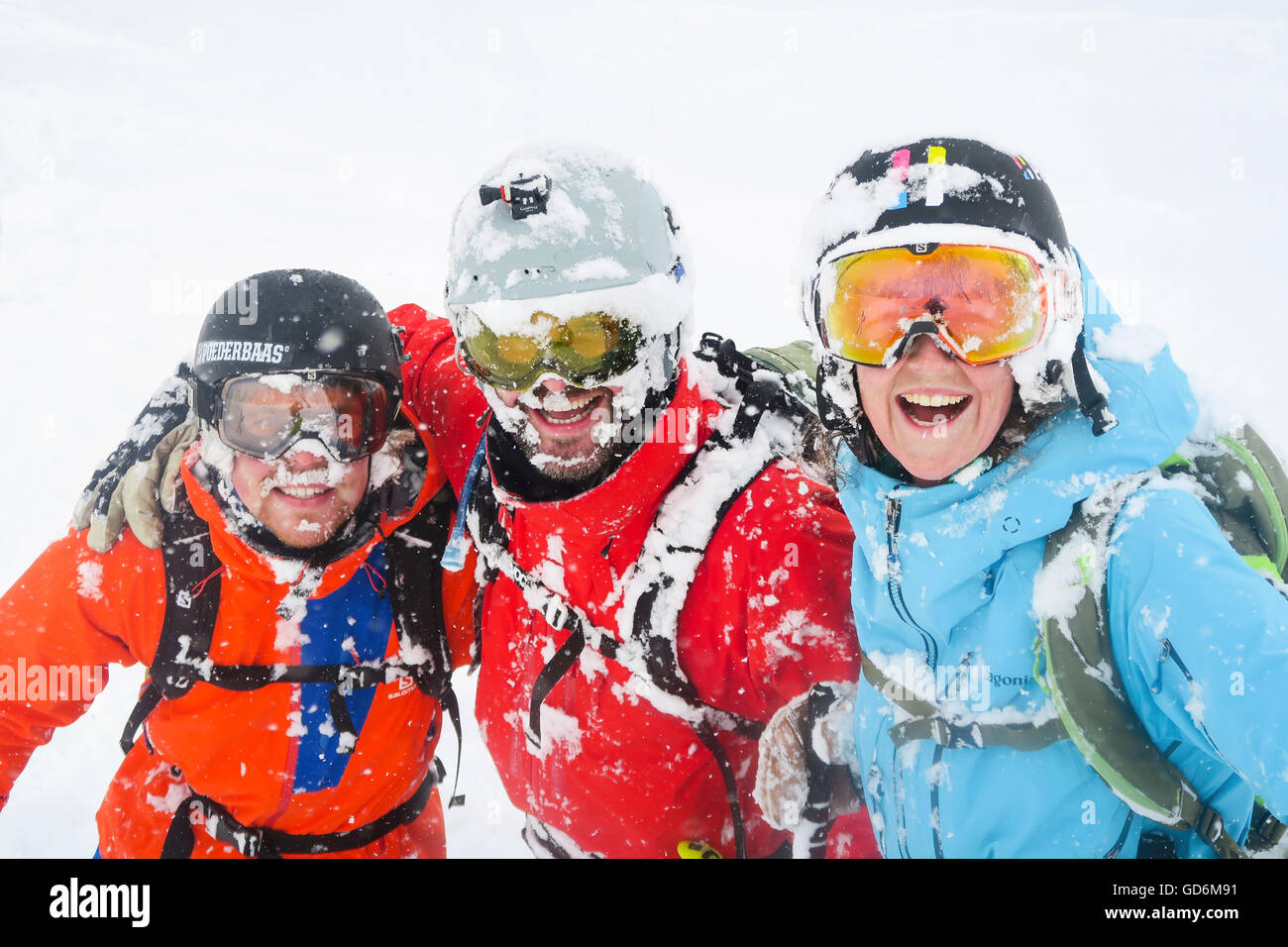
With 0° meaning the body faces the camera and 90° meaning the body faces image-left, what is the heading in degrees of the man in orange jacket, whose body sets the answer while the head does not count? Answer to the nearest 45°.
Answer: approximately 0°

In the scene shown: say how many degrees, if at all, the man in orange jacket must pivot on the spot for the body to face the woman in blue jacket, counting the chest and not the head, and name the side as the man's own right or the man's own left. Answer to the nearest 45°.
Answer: approximately 45° to the man's own left

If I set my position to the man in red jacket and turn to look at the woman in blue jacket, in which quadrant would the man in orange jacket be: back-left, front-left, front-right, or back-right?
back-right

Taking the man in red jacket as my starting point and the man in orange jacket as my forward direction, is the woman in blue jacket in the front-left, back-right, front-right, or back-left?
back-left

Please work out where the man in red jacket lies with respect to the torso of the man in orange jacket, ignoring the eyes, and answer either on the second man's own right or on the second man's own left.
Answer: on the second man's own left
